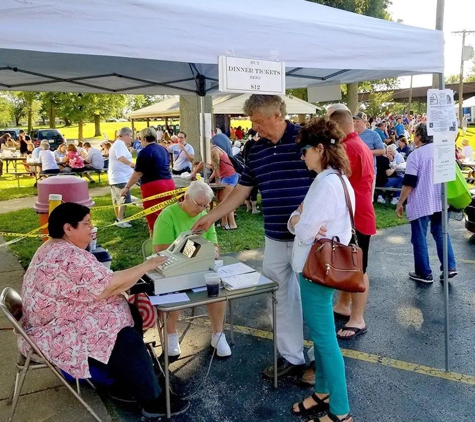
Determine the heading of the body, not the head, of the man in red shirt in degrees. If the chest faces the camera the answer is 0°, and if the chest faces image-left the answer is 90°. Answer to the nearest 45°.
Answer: approximately 90°

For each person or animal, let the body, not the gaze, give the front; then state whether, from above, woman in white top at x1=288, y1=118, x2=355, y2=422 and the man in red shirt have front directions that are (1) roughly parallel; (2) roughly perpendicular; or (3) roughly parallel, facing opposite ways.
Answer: roughly parallel

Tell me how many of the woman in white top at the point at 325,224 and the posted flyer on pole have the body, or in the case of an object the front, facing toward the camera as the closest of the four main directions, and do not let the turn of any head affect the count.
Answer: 1

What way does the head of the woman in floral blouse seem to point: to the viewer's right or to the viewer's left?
to the viewer's right

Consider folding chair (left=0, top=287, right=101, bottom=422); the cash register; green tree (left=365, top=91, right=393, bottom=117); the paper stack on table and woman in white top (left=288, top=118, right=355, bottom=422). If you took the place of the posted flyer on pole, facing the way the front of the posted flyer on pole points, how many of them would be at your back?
1

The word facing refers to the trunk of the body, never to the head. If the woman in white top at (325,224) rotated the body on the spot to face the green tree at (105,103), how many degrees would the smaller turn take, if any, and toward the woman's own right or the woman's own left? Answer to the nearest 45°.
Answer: approximately 45° to the woman's own right

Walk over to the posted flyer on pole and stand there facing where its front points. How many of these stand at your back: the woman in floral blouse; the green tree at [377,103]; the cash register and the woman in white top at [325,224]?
1

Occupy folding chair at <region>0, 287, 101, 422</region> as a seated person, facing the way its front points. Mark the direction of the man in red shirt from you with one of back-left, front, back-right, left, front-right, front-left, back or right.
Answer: front

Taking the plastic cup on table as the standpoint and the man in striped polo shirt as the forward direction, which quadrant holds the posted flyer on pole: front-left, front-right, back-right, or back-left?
front-right

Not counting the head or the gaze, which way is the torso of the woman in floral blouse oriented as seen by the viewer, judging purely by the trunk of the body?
to the viewer's right

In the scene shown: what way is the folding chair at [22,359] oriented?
to the viewer's right

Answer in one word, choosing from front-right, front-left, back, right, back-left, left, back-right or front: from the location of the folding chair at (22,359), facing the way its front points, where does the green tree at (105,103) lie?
left

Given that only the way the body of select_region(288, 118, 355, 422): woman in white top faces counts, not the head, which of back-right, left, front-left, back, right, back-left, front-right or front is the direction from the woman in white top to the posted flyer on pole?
back-right

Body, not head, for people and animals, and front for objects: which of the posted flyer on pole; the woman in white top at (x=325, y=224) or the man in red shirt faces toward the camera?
the posted flyer on pole

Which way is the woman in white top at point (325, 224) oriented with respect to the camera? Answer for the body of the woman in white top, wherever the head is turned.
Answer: to the viewer's left

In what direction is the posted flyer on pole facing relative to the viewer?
toward the camera

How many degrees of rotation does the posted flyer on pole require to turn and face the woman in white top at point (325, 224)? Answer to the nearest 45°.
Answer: approximately 45° to its right

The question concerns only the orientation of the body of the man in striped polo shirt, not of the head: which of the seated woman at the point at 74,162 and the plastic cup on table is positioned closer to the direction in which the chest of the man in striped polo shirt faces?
the plastic cup on table

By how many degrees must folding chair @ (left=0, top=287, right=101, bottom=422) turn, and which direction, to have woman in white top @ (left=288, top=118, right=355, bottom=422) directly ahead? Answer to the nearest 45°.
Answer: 0° — it already faces them

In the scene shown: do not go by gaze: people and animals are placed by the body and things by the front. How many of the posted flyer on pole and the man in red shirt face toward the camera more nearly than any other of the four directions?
1
